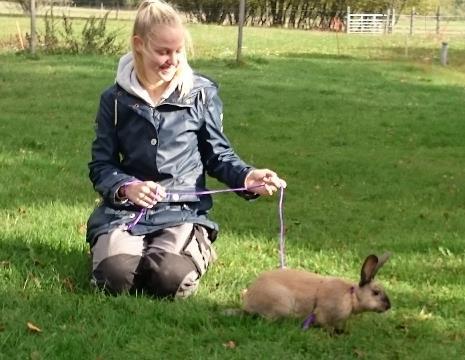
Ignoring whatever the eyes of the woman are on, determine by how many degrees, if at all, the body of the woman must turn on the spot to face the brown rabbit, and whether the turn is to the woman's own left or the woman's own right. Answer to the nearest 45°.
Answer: approximately 45° to the woman's own left

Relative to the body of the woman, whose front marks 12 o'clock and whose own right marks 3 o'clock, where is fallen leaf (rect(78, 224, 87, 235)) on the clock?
The fallen leaf is roughly at 5 o'clock from the woman.

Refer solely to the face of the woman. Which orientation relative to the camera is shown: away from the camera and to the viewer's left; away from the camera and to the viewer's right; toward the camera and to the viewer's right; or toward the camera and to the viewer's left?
toward the camera and to the viewer's right

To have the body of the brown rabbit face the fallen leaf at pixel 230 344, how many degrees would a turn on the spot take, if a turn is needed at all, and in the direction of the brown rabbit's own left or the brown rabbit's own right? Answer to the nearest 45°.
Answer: approximately 135° to the brown rabbit's own right

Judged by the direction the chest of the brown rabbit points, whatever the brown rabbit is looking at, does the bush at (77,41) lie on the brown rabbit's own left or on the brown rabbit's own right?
on the brown rabbit's own left

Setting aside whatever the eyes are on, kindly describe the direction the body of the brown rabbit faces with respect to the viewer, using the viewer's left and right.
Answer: facing to the right of the viewer

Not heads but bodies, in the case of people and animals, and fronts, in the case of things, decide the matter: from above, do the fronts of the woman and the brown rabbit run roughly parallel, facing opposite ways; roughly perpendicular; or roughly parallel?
roughly perpendicular

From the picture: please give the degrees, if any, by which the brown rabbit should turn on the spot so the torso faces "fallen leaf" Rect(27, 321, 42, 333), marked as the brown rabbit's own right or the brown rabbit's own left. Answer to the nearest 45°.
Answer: approximately 180°

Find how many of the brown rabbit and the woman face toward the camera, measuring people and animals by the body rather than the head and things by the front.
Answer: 1

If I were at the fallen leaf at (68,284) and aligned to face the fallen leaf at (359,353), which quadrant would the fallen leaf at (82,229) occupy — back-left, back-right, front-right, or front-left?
back-left

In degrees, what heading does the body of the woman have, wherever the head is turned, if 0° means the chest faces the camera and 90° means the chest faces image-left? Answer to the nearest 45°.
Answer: approximately 0°

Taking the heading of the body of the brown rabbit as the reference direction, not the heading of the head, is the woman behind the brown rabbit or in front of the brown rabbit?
behind
